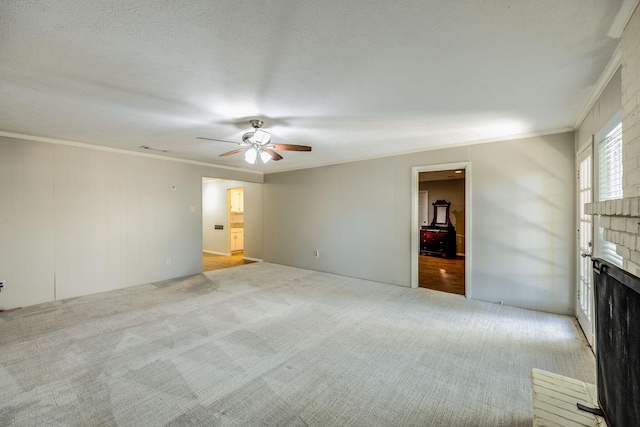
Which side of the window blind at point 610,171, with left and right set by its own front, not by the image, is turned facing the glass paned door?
right

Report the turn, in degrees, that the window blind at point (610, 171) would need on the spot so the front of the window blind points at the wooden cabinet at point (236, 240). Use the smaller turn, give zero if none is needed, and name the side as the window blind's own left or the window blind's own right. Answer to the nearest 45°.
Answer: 0° — it already faces it

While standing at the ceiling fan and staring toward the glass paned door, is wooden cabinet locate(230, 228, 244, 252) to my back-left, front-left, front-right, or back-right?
back-left

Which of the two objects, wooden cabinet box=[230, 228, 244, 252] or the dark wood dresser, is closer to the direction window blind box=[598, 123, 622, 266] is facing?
the wooden cabinet

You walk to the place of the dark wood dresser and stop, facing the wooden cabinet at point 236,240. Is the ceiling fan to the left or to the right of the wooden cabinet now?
left

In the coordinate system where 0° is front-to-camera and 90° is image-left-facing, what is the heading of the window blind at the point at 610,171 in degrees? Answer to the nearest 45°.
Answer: approximately 90°

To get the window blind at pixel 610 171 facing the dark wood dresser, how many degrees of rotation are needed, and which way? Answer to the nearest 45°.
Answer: approximately 45° to its right
